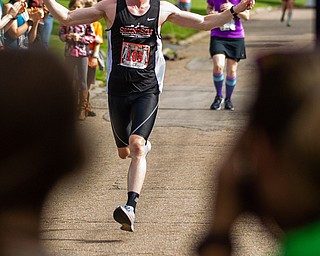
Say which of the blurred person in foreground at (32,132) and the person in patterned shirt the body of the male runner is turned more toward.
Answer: the blurred person in foreground

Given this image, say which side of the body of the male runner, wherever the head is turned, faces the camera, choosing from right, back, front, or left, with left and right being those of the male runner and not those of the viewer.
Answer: front

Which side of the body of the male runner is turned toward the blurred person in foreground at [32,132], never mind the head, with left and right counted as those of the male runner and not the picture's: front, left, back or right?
front

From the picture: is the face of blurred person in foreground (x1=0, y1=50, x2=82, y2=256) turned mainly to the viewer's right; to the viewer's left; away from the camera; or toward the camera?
away from the camera

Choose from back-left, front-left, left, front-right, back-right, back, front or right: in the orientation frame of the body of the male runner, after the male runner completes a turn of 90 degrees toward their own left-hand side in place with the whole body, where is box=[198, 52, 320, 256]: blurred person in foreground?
right

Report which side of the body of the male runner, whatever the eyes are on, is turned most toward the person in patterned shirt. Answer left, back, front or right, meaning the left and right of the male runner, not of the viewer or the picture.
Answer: back
